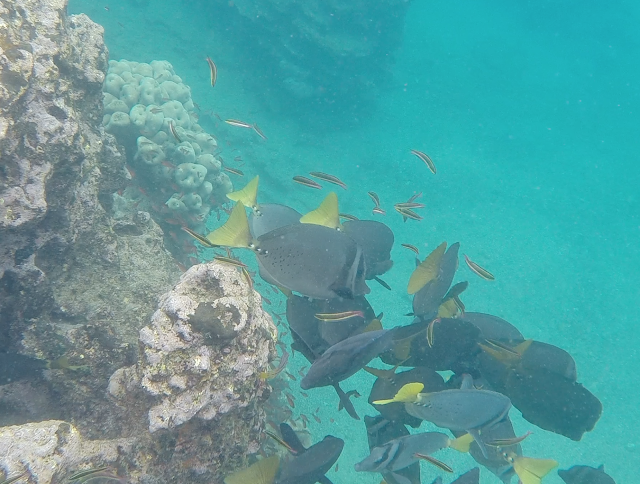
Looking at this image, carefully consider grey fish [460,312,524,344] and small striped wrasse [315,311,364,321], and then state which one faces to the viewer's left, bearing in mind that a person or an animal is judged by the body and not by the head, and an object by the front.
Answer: the small striped wrasse

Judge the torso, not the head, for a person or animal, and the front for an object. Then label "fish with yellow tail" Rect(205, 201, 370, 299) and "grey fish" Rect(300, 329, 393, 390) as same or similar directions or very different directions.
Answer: very different directions

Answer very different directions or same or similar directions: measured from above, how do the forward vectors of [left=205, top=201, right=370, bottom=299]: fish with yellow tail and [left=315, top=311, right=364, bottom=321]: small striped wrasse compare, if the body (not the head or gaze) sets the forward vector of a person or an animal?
very different directions

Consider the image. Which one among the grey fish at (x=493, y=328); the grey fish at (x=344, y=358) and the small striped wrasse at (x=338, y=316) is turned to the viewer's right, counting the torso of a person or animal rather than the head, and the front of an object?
the grey fish at (x=493, y=328)

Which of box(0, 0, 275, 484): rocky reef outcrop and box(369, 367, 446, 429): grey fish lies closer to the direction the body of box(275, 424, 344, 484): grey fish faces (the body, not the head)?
the grey fish

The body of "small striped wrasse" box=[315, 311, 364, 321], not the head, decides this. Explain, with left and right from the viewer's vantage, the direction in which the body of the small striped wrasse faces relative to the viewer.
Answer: facing to the left of the viewer

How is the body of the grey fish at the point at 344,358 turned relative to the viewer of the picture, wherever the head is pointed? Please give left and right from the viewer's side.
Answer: facing to the left of the viewer

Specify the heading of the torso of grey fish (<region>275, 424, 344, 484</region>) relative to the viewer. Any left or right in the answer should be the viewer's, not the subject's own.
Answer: facing to the right of the viewer

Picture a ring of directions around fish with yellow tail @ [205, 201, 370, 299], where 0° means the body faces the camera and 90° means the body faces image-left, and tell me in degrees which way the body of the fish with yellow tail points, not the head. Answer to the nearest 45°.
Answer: approximately 270°

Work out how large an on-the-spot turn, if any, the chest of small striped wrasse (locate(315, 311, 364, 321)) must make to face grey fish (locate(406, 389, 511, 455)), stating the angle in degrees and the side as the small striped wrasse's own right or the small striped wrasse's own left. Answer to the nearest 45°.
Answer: approximately 180°

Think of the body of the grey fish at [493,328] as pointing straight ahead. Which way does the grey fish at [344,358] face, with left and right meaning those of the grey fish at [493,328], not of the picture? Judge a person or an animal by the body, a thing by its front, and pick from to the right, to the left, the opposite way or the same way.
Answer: the opposite way
